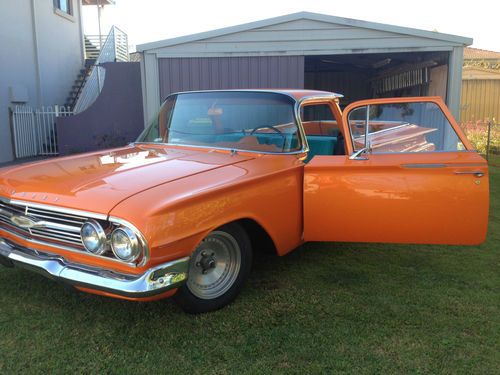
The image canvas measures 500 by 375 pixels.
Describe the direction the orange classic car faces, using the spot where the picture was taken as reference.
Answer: facing the viewer and to the left of the viewer

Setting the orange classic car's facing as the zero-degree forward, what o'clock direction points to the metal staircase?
The metal staircase is roughly at 4 o'clock from the orange classic car.

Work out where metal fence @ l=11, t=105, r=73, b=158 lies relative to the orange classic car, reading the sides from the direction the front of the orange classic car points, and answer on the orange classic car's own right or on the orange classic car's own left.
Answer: on the orange classic car's own right
